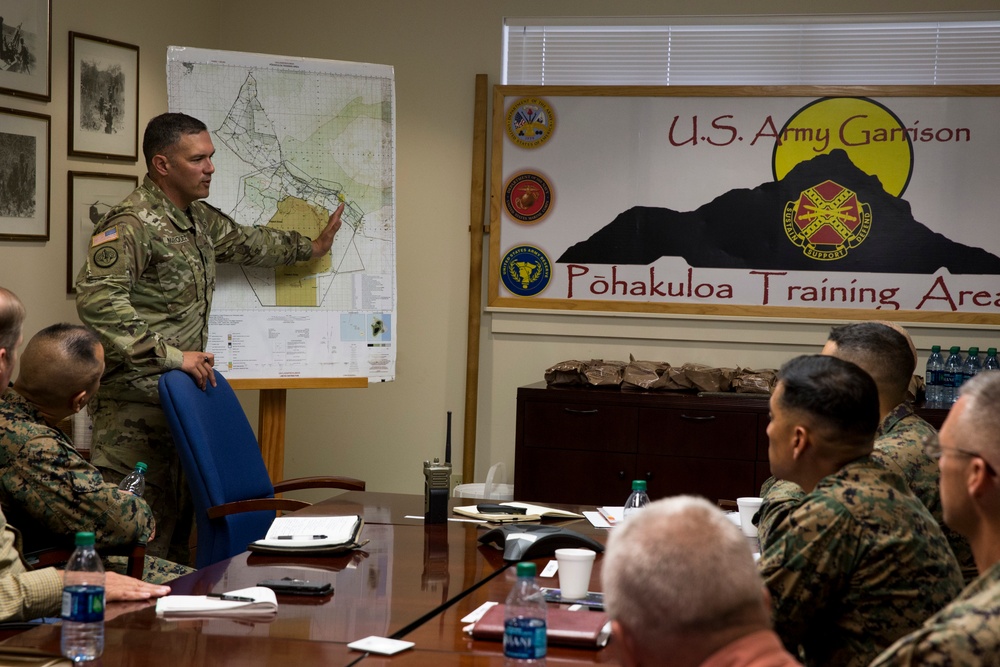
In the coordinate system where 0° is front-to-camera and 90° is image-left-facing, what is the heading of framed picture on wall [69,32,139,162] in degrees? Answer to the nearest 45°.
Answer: approximately 315°

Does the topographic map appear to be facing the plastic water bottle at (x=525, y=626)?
yes

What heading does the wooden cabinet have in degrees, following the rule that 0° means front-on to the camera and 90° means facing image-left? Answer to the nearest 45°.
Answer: approximately 0°

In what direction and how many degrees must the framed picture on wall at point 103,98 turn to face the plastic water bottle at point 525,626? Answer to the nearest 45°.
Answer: approximately 45° to its right

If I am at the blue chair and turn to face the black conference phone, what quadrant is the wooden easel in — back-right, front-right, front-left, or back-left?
back-left

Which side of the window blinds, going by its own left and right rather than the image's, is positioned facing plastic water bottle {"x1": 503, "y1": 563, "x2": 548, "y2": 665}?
front

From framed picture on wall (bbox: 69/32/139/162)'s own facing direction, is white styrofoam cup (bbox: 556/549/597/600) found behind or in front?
in front

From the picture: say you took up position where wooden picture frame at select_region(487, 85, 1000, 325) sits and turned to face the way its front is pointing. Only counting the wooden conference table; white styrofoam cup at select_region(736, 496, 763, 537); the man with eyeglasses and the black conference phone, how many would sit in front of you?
4

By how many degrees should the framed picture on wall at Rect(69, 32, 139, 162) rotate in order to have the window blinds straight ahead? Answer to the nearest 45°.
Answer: approximately 45° to its left

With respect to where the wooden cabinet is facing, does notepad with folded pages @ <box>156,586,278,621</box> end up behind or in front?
in front

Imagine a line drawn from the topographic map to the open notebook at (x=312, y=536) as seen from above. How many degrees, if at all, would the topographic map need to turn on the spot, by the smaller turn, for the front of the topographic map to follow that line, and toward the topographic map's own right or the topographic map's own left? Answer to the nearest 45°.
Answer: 0° — it already faces it

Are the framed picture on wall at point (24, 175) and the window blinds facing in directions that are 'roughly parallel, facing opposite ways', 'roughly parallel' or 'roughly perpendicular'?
roughly perpendicular

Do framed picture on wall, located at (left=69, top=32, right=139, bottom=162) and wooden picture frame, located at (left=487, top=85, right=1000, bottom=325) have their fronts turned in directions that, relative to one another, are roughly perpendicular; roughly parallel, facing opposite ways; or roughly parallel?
roughly perpendicular

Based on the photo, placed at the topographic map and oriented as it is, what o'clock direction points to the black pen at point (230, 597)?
The black pen is roughly at 12 o'clock from the topographic map.

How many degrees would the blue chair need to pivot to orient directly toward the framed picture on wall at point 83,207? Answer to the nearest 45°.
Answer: approximately 135° to its left

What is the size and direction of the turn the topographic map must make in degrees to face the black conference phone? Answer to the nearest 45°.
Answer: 0° — it already faces it
